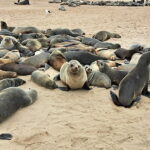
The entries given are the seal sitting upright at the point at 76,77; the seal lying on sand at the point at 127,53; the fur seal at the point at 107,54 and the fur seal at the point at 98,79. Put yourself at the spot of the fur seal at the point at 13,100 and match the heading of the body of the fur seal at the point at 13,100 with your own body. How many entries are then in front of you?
4

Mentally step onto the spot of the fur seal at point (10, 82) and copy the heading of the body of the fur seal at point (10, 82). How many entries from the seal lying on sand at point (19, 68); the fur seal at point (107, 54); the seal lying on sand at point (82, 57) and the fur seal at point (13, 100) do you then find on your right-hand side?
1

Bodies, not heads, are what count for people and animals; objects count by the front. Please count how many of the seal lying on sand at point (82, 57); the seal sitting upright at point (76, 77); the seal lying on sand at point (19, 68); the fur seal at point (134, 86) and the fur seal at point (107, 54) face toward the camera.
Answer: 1

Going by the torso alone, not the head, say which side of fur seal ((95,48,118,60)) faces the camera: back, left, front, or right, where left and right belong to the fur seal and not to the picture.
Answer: left

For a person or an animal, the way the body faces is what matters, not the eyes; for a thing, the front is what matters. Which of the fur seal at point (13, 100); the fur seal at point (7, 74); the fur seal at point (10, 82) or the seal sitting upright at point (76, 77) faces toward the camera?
the seal sitting upright

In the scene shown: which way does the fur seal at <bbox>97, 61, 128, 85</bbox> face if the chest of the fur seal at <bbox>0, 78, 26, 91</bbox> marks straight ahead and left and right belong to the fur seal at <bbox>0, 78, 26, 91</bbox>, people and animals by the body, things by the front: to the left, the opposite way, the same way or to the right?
the opposite way

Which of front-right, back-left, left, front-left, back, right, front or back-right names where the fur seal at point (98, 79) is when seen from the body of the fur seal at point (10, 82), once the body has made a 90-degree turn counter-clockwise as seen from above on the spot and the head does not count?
right

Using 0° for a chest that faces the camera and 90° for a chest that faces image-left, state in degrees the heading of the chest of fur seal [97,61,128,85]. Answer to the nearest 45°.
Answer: approximately 90°

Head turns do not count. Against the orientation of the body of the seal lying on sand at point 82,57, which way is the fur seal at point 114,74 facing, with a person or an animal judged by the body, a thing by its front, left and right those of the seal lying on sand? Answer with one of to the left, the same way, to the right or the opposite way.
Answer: the same way

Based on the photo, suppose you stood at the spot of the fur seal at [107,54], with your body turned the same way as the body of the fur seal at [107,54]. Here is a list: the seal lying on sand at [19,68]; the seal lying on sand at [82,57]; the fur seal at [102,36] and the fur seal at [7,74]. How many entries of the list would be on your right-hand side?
1

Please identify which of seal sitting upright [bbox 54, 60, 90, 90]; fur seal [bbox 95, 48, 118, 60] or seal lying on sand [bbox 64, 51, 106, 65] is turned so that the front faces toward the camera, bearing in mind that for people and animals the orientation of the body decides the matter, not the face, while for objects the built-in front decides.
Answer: the seal sitting upright

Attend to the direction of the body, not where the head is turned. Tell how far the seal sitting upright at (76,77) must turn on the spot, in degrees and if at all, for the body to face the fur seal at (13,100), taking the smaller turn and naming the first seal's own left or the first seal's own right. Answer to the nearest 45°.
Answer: approximately 45° to the first seal's own right

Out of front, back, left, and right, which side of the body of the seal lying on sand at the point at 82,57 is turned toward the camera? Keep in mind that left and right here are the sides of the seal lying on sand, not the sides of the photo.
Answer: left

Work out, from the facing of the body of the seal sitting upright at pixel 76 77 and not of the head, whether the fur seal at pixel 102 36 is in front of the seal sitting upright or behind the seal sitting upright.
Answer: behind

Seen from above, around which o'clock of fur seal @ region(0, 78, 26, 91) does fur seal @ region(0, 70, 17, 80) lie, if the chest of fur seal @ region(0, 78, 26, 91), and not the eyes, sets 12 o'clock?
fur seal @ region(0, 70, 17, 80) is roughly at 9 o'clock from fur seal @ region(0, 78, 26, 91).

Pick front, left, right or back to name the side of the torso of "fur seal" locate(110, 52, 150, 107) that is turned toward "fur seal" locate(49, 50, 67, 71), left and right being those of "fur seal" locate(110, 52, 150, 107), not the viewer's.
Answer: left
